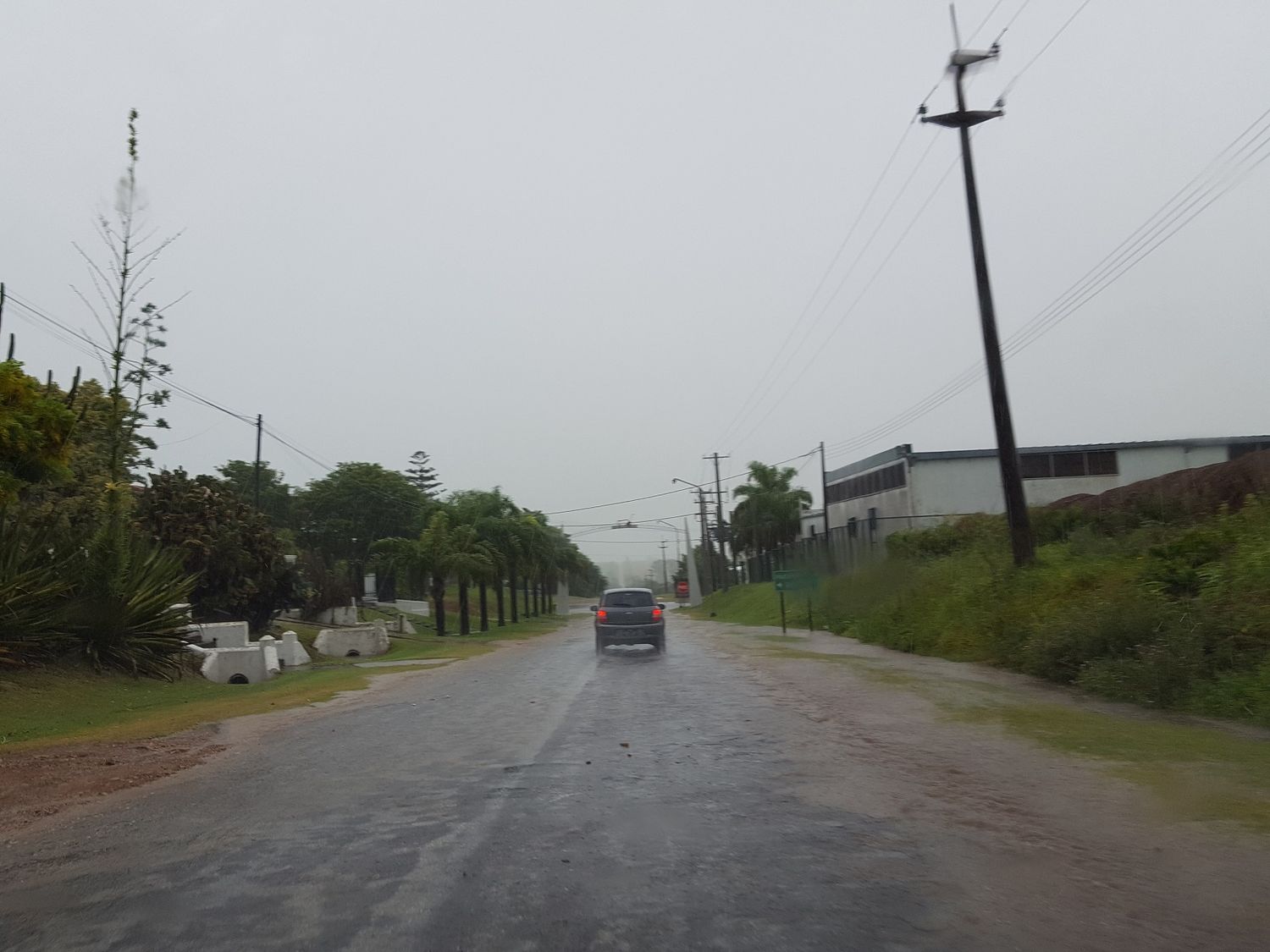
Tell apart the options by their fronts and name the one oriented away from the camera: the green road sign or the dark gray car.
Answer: the dark gray car

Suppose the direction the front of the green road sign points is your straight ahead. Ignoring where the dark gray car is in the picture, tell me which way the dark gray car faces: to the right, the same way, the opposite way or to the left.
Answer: the opposite way

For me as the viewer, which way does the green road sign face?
facing the viewer

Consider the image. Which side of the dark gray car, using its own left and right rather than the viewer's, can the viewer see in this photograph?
back

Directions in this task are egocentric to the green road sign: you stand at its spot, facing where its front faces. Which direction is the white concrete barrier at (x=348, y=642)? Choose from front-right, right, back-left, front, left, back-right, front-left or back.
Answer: right

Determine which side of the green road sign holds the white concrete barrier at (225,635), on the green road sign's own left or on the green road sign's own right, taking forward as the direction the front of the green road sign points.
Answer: on the green road sign's own right

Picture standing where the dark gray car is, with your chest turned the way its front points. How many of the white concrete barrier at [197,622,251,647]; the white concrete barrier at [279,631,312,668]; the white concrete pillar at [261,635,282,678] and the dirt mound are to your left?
3

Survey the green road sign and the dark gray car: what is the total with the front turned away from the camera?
1

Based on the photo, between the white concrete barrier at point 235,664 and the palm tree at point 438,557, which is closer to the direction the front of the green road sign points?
the white concrete barrier

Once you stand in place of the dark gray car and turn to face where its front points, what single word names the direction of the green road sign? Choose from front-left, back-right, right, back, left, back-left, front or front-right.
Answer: front-right

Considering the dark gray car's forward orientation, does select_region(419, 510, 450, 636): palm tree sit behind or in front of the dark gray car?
in front

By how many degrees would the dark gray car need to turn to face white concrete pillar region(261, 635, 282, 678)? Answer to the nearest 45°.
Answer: approximately 90° to its left

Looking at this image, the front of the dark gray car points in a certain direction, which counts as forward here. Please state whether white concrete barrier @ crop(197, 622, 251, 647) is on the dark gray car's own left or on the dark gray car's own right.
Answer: on the dark gray car's own left

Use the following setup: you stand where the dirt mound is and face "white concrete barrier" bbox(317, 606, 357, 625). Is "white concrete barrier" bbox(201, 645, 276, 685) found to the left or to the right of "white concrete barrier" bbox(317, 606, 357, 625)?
left
